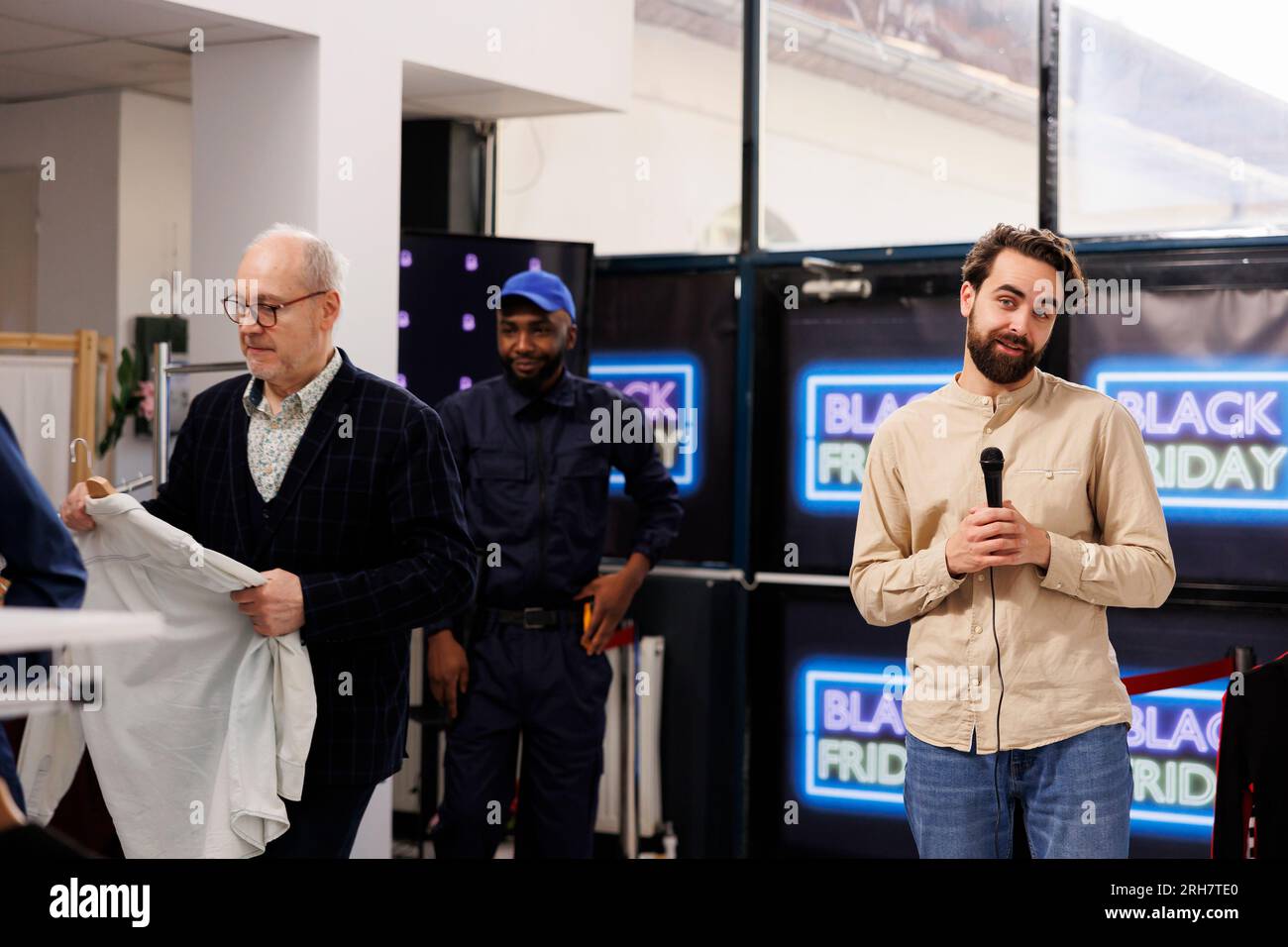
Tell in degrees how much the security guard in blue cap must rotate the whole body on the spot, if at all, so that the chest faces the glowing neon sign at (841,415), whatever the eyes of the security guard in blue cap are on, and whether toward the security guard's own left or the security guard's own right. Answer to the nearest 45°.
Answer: approximately 135° to the security guard's own left

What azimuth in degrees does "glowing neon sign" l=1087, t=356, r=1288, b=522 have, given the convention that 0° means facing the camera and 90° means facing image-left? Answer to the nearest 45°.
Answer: approximately 0°

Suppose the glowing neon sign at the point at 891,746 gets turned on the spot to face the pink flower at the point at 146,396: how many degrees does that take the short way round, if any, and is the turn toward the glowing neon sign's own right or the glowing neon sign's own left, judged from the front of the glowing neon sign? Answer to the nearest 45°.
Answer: approximately 90° to the glowing neon sign's own right

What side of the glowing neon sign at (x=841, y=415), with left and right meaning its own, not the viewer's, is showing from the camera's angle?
front

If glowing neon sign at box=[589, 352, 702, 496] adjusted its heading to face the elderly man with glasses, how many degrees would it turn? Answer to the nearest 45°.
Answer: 0° — it already faces them
